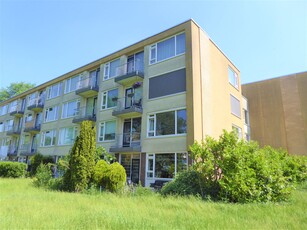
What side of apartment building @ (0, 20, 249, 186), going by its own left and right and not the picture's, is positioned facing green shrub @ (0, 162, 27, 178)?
right

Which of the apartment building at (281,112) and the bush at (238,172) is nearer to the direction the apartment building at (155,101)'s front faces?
the bush

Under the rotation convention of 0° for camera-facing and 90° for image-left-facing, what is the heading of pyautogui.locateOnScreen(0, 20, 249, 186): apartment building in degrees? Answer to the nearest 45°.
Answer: approximately 45°

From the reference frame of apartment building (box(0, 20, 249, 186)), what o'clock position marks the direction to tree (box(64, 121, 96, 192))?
The tree is roughly at 12 o'clock from the apartment building.
